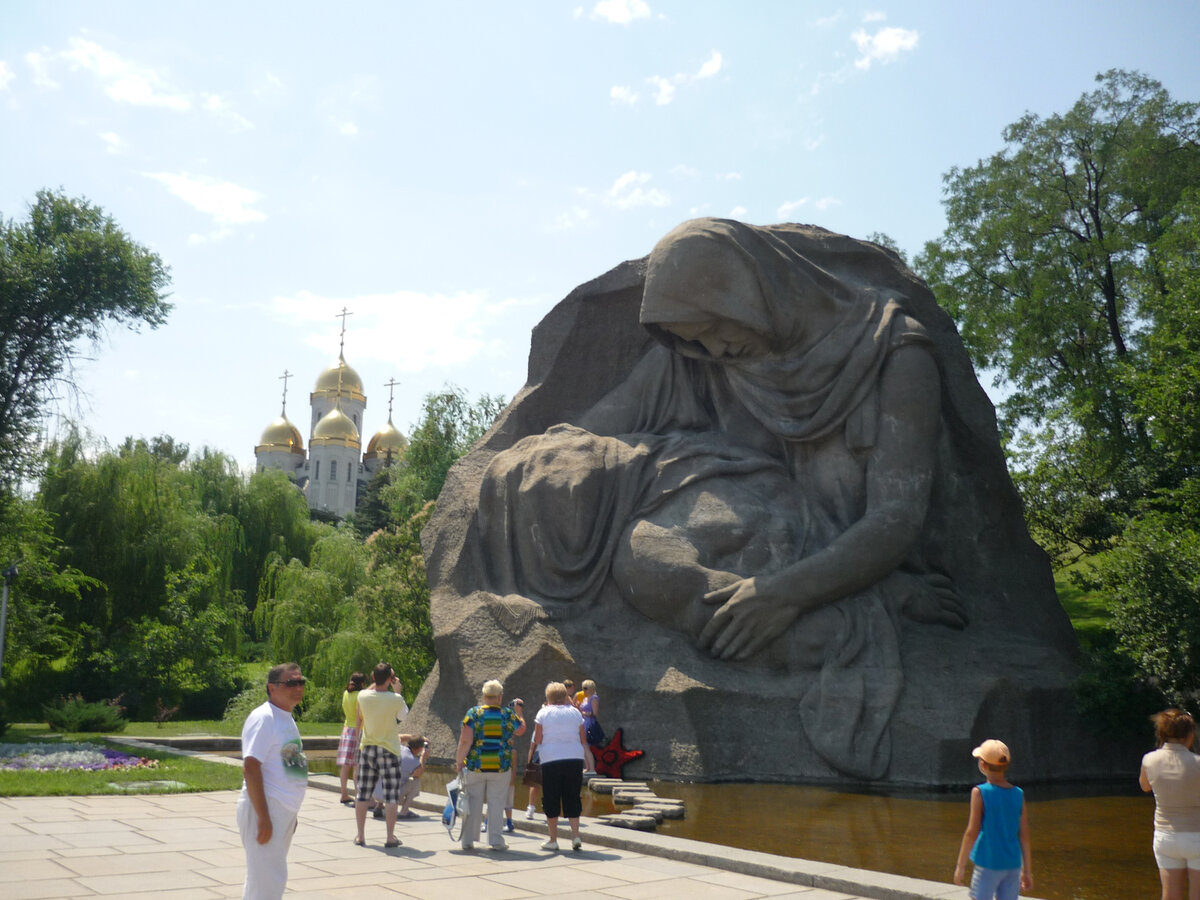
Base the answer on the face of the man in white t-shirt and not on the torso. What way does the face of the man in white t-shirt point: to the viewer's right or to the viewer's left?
to the viewer's right

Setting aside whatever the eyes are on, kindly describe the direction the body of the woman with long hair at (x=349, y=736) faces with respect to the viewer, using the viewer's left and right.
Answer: facing away from the viewer and to the right of the viewer

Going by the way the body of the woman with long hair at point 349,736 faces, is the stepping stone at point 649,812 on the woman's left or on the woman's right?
on the woman's right

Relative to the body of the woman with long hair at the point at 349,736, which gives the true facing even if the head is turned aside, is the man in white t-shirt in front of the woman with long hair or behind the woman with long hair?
behind

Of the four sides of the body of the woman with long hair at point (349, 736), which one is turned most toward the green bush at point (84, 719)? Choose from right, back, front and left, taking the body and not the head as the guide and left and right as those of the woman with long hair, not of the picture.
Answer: left

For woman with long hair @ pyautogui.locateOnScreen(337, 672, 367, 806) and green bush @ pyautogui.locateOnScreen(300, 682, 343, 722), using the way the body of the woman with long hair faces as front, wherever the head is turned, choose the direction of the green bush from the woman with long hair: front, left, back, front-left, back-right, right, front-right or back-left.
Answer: front-left
